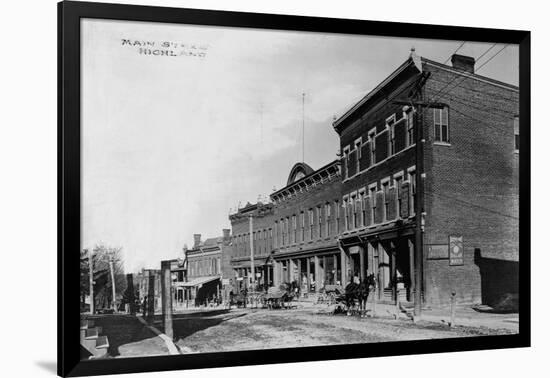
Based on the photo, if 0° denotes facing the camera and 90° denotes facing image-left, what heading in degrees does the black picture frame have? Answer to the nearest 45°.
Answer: approximately 315°
